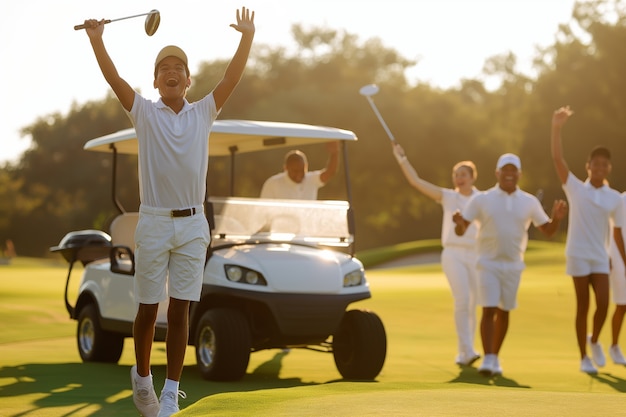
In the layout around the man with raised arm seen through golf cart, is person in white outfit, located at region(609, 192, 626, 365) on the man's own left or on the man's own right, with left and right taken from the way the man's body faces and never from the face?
on the man's own left

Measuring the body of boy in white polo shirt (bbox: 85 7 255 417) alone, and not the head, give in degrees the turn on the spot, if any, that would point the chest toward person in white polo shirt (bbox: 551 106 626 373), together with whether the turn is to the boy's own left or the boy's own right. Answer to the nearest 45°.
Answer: approximately 135° to the boy's own left

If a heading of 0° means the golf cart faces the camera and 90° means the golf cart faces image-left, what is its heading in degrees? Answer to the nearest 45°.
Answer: approximately 315°

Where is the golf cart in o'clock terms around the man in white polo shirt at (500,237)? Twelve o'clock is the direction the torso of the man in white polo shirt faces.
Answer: The golf cart is roughly at 2 o'clock from the man in white polo shirt.

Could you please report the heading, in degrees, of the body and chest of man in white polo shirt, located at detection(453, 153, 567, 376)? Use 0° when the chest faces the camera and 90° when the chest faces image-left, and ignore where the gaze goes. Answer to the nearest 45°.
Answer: approximately 0°
